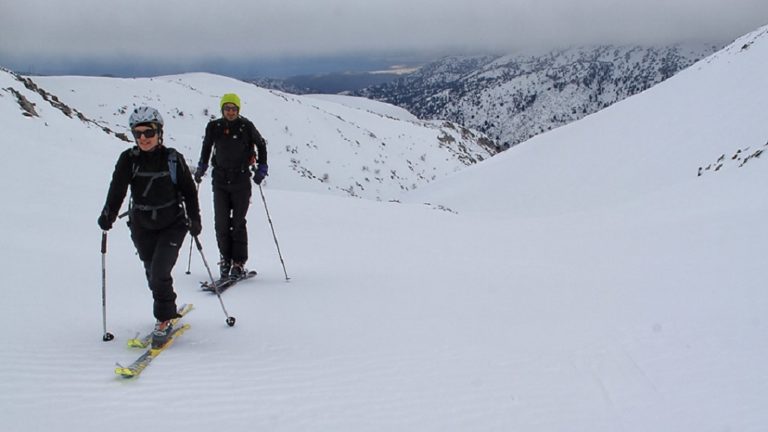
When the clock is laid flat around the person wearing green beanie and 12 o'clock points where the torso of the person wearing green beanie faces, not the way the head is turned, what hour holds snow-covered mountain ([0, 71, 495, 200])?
The snow-covered mountain is roughly at 6 o'clock from the person wearing green beanie.

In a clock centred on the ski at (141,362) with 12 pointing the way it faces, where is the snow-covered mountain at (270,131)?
The snow-covered mountain is roughly at 5 o'clock from the ski.

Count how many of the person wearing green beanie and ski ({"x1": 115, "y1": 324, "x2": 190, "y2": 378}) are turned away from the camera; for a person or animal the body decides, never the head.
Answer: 0

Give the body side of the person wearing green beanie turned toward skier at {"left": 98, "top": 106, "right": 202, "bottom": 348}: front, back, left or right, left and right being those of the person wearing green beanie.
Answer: front

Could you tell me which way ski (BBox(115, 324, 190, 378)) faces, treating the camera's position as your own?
facing the viewer and to the left of the viewer

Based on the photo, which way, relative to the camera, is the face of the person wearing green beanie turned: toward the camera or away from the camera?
toward the camera

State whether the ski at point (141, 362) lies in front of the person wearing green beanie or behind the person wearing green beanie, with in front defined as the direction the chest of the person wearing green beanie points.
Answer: in front

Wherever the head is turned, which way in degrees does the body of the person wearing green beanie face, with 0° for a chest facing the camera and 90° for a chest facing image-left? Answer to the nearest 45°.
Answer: approximately 0°

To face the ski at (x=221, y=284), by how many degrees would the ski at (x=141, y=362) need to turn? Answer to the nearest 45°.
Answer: approximately 135° to its right
